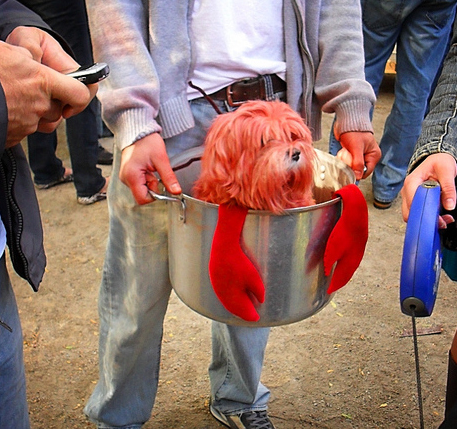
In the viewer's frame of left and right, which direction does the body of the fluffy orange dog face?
facing the viewer and to the right of the viewer
